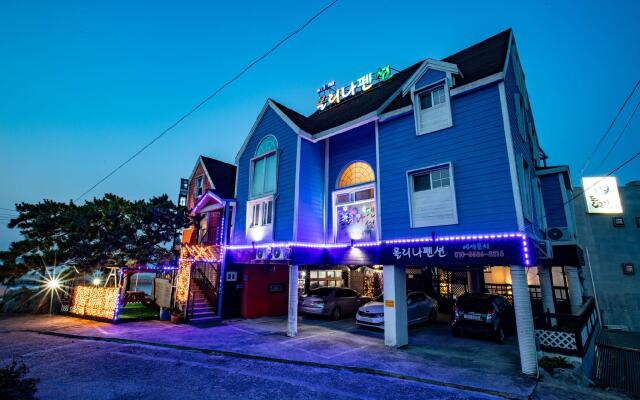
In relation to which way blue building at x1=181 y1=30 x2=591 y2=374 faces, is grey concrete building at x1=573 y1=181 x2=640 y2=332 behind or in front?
behind

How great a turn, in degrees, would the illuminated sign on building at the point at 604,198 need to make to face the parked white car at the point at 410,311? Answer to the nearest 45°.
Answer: approximately 45° to its right

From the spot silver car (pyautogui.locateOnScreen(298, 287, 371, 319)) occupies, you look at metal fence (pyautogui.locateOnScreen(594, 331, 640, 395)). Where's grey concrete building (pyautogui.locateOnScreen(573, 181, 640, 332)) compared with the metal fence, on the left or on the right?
left

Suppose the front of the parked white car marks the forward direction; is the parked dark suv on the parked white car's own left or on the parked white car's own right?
on the parked white car's own left

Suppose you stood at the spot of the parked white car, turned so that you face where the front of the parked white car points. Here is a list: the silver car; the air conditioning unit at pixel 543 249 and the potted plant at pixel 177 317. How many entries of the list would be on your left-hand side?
1
